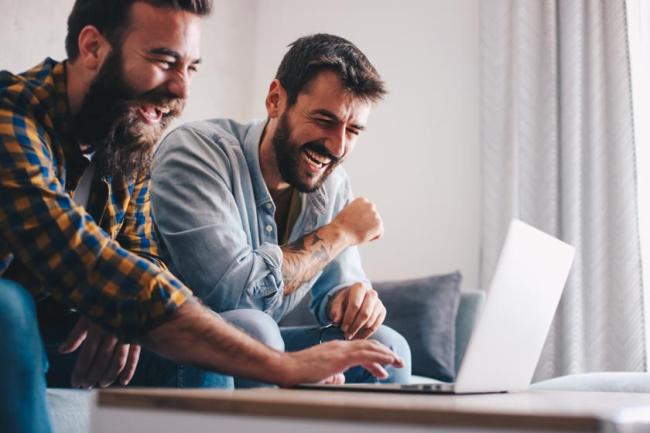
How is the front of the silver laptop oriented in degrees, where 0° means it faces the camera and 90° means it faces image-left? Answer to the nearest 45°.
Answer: approximately 90°

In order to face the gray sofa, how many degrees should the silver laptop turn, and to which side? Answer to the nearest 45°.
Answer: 0° — it already faces it

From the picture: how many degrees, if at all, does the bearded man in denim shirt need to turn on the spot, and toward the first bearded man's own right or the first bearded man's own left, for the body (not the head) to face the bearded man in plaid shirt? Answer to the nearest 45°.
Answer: approximately 90° to the first bearded man's own right

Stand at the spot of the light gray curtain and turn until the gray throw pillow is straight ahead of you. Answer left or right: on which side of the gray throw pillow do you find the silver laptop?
left

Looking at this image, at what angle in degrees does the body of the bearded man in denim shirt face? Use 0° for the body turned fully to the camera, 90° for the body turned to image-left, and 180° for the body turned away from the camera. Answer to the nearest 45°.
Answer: approximately 315°

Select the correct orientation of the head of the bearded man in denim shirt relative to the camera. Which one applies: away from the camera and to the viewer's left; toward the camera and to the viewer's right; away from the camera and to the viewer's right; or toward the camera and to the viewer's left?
toward the camera and to the viewer's right

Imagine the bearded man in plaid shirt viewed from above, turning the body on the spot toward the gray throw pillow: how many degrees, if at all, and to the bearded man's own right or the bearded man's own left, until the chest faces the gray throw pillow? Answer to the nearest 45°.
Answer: approximately 90° to the bearded man's own left

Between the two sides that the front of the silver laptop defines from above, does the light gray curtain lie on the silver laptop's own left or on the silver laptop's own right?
on the silver laptop's own right

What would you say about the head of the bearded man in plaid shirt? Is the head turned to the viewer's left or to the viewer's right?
to the viewer's right

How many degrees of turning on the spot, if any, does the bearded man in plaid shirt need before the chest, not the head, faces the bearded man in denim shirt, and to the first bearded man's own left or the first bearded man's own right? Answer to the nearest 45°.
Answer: approximately 90° to the first bearded man's own left

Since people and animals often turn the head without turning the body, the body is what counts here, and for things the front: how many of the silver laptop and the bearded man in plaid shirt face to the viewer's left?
1

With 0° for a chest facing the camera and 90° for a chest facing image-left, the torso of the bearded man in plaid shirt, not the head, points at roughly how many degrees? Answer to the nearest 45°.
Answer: approximately 315°
